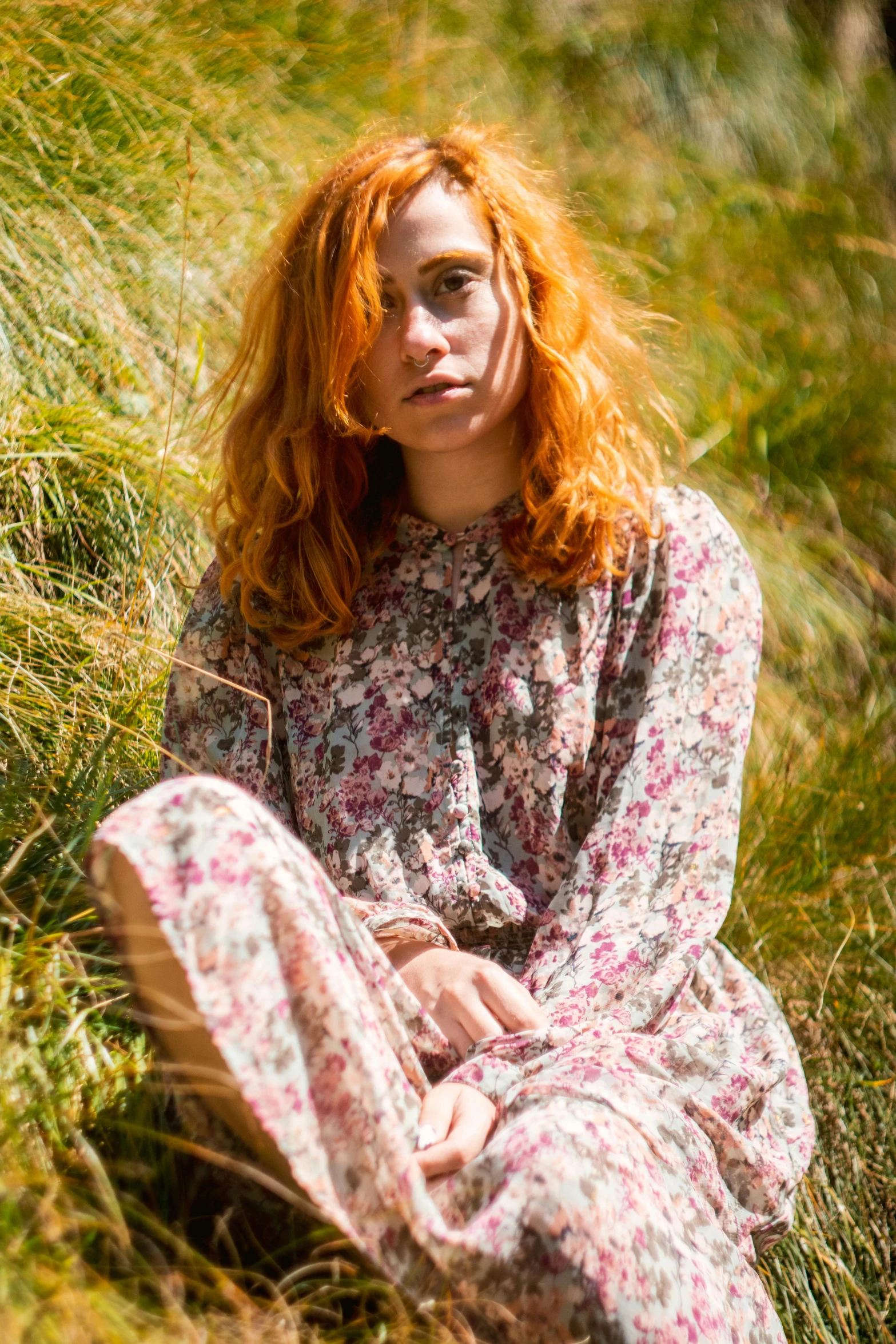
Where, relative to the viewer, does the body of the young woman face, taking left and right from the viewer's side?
facing the viewer
